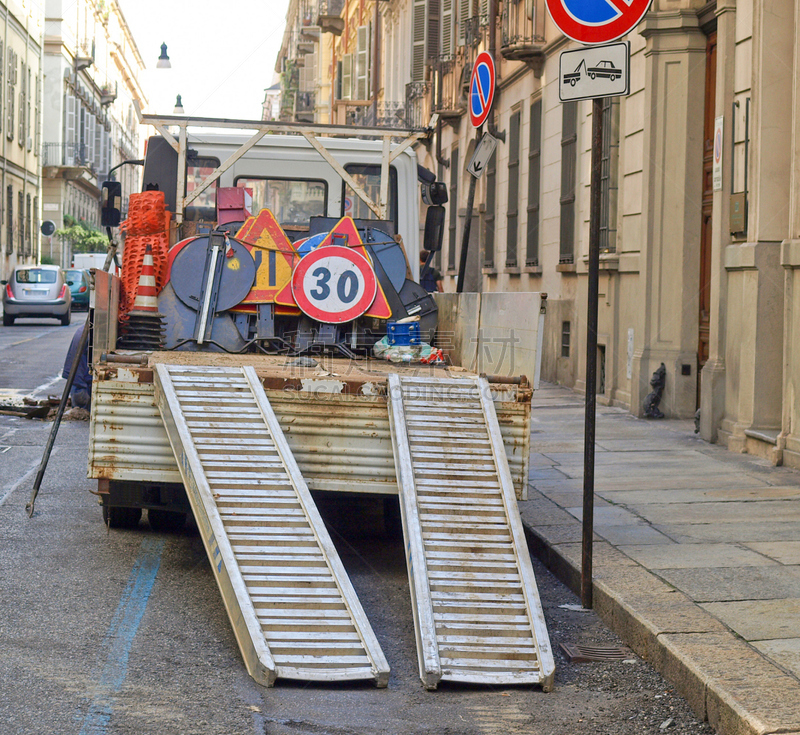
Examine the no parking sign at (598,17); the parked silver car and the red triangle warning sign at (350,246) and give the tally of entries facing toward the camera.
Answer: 2

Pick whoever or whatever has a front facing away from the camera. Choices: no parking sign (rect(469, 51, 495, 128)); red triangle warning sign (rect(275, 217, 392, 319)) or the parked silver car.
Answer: the parked silver car

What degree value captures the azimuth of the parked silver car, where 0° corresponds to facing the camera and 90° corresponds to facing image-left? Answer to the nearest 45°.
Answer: approximately 180°

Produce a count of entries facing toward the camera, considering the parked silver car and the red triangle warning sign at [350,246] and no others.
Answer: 1

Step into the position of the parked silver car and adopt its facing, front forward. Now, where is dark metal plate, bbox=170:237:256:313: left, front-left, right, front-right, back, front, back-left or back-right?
back

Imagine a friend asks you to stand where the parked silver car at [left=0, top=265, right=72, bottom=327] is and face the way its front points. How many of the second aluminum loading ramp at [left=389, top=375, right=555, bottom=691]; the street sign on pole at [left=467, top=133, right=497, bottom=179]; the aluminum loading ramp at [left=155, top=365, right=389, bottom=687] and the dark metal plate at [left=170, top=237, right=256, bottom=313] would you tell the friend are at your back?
4

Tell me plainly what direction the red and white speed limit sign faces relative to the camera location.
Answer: facing the viewer

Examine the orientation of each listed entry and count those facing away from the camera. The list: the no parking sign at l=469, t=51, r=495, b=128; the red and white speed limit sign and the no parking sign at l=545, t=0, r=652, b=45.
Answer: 0

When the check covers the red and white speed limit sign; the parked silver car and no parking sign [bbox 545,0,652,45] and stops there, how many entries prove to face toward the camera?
2

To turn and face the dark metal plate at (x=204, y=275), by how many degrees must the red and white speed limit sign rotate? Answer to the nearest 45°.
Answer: approximately 90° to its right

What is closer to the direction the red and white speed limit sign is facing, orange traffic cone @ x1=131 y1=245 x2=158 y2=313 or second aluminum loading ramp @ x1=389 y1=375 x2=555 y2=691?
the second aluminum loading ramp

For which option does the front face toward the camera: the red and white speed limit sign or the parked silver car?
the red and white speed limit sign

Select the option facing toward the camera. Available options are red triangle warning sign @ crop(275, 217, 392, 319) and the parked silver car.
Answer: the red triangle warning sign
